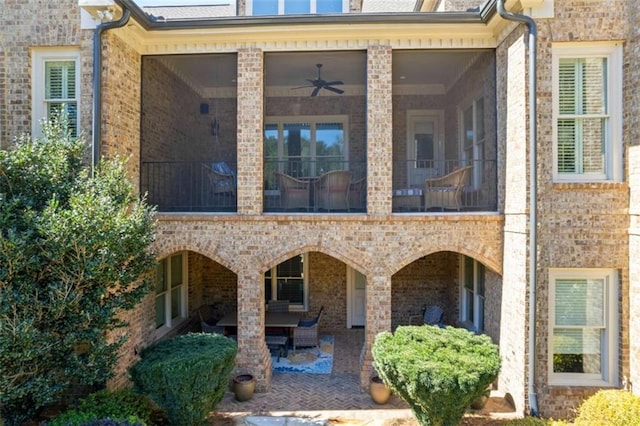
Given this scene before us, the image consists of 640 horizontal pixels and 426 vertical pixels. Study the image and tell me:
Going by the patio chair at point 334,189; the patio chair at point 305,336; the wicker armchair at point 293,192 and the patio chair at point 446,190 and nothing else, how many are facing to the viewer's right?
1

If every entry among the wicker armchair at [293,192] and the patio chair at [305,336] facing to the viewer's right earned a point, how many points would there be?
1

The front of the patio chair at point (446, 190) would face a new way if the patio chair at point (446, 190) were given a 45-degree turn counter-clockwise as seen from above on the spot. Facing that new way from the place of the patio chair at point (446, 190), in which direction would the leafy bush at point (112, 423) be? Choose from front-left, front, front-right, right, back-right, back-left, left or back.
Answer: front

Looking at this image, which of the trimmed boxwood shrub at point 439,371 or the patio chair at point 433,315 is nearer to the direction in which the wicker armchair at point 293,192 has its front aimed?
the patio chair

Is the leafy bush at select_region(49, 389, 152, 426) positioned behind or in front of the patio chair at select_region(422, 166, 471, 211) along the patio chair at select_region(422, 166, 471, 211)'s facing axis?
in front

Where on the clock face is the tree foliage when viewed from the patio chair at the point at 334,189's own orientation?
The tree foliage is roughly at 9 o'clock from the patio chair.

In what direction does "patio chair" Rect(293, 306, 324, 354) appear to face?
to the viewer's left

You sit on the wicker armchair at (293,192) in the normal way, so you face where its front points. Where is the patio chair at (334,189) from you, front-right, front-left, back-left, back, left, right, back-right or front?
front

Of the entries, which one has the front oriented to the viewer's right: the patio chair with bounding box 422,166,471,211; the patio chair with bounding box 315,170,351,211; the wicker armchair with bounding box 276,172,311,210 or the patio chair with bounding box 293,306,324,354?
the wicker armchair

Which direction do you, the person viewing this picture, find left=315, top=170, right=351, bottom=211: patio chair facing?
facing away from the viewer and to the left of the viewer

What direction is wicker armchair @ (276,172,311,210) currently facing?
to the viewer's right

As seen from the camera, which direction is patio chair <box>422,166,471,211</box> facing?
to the viewer's left
